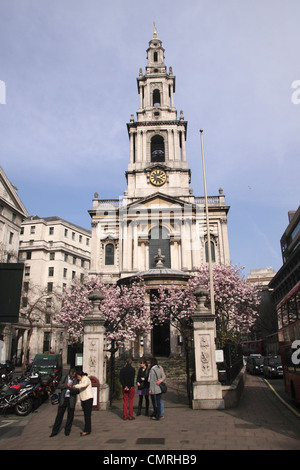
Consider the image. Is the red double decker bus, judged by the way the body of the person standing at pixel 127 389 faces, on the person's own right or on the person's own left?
on the person's own right

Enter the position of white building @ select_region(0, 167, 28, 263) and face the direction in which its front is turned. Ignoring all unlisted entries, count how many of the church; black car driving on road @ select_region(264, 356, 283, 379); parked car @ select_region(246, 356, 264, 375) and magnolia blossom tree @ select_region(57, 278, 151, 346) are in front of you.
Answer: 4

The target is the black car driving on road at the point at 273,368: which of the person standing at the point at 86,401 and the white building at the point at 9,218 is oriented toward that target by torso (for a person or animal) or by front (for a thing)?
the white building

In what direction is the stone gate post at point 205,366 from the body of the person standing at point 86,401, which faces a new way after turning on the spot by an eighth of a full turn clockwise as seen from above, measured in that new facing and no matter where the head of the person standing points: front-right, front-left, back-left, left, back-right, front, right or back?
right

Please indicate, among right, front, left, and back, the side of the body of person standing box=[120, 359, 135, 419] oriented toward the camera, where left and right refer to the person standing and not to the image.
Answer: back

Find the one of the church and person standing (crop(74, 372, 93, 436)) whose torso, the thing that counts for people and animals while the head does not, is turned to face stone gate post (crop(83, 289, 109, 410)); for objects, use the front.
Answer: the church

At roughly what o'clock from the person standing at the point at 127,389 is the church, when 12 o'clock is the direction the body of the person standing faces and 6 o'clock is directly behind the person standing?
The church is roughly at 12 o'clock from the person standing.

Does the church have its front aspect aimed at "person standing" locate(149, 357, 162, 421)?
yes

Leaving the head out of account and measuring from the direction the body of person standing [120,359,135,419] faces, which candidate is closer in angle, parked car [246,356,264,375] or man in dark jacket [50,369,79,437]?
the parked car

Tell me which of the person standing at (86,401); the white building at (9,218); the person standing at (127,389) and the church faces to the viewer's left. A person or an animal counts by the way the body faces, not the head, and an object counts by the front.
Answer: the person standing at (86,401)

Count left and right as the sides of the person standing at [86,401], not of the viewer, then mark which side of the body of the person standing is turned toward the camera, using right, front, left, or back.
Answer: left
